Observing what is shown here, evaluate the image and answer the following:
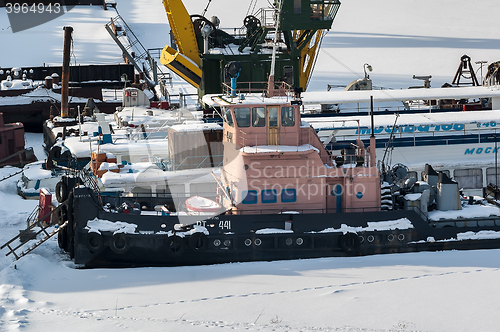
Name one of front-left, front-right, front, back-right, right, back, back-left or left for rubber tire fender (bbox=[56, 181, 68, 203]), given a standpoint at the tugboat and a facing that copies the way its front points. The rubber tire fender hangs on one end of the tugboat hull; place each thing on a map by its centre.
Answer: front

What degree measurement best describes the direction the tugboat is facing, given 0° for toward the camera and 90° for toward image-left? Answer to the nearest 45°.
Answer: approximately 90°

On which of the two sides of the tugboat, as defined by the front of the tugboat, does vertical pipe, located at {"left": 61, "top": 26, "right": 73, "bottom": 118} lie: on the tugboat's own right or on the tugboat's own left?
on the tugboat's own right
